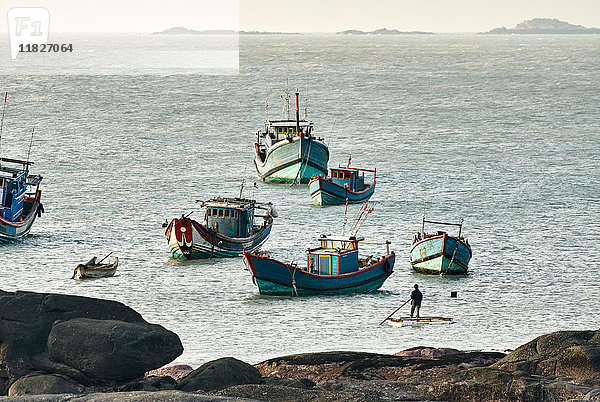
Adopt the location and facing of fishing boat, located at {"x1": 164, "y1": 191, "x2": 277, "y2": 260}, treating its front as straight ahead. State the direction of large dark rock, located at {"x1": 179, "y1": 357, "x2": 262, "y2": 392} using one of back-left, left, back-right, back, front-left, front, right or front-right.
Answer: front-left

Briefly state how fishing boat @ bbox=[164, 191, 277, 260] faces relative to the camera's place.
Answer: facing the viewer and to the left of the viewer

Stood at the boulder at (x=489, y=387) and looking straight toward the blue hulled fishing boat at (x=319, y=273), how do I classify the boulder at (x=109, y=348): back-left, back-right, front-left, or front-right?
front-left

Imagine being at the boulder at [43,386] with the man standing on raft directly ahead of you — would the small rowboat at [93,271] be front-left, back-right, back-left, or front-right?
front-left

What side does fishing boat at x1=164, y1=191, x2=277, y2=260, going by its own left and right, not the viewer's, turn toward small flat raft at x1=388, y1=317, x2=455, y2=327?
left

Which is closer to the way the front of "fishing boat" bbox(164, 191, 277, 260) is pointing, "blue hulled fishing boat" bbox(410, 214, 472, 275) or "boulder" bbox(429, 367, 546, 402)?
the boulder

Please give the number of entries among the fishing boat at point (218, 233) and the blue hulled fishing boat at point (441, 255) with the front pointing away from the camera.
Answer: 0

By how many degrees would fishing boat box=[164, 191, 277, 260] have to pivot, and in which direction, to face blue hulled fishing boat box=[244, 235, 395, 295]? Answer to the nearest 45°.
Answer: approximately 90° to its left

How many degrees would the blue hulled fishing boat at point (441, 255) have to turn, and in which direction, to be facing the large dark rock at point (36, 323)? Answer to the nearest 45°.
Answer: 0° — it already faces it

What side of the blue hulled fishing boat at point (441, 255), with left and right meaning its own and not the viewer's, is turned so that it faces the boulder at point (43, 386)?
front

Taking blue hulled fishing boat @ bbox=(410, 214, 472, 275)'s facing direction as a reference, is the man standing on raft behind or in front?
in front

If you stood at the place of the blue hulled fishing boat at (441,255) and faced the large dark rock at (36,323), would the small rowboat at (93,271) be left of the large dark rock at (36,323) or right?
right

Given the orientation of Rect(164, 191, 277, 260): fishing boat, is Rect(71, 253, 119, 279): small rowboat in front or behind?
in front

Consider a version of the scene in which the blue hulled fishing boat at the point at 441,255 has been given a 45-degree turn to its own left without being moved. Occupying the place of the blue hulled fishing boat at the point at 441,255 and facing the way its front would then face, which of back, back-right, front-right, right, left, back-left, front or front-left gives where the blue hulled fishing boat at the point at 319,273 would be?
right
